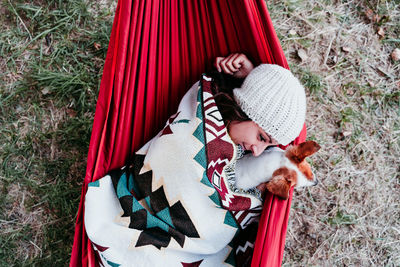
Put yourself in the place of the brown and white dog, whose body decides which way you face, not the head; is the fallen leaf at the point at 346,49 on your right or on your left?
on your left

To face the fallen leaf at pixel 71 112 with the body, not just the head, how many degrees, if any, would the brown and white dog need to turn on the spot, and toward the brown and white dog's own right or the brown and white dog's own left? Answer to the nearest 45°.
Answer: approximately 135° to the brown and white dog's own left

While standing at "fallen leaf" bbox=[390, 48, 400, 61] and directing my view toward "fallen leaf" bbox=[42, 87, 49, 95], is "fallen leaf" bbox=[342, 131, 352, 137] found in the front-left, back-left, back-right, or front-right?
front-left

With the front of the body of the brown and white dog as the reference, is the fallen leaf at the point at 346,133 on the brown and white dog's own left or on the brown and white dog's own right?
on the brown and white dog's own left

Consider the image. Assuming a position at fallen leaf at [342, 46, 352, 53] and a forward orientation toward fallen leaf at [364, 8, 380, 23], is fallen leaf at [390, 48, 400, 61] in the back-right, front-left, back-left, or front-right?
front-right

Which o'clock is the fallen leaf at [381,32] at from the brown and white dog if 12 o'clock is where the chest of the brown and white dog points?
The fallen leaf is roughly at 10 o'clock from the brown and white dog.

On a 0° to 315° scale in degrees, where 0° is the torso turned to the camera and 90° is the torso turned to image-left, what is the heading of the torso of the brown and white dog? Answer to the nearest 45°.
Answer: approximately 270°

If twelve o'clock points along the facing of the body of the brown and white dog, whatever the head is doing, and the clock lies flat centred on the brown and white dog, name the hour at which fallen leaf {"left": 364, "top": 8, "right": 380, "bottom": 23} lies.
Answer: The fallen leaf is roughly at 10 o'clock from the brown and white dog.

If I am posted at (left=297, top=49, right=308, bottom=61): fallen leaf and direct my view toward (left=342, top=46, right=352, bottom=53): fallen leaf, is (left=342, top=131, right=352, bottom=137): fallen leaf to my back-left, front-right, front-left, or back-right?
front-right

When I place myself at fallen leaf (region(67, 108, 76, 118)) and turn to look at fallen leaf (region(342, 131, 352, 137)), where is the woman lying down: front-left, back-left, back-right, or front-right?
front-right

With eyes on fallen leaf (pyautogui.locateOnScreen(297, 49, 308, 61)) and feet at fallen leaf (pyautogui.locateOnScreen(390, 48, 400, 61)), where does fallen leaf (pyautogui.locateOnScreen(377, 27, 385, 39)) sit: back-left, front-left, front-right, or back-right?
front-right
